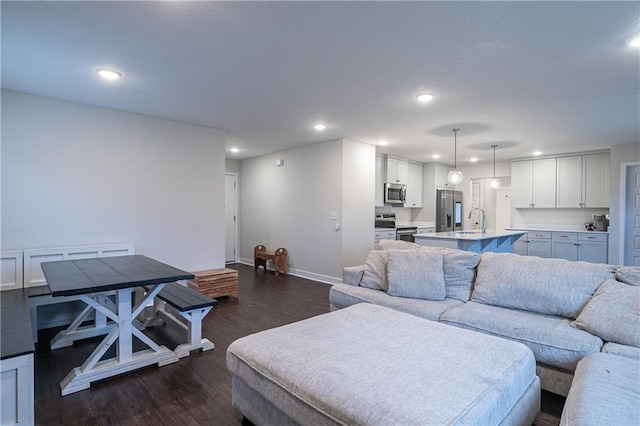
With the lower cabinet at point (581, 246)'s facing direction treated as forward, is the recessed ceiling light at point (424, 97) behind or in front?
in front

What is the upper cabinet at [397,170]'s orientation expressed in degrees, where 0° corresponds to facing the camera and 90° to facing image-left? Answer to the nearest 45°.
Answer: approximately 315°

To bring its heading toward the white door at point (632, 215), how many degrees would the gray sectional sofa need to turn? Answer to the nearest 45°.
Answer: approximately 180°

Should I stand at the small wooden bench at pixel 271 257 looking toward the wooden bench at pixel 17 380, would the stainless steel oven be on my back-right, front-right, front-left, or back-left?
back-left

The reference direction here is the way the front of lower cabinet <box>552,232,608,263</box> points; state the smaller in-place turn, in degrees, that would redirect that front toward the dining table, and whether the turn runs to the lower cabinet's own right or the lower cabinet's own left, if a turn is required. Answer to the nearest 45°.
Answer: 0° — it already faces it

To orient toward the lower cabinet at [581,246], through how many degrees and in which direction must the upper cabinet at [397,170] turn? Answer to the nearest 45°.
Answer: approximately 45° to its left

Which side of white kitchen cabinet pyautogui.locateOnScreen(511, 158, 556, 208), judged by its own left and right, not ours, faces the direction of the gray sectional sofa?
front

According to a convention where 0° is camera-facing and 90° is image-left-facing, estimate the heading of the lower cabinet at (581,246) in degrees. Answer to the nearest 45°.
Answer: approximately 0°

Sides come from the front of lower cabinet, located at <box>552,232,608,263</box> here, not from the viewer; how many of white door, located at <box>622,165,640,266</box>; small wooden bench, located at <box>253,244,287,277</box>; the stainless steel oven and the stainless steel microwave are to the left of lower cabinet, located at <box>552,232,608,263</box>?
1

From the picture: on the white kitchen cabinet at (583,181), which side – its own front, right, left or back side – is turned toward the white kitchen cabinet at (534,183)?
right

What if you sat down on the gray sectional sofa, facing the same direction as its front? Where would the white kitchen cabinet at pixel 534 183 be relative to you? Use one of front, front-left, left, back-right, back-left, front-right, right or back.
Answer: back-right

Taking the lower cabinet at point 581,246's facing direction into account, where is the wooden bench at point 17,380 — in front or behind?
in front

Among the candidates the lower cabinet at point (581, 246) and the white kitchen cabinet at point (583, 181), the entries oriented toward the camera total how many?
2
